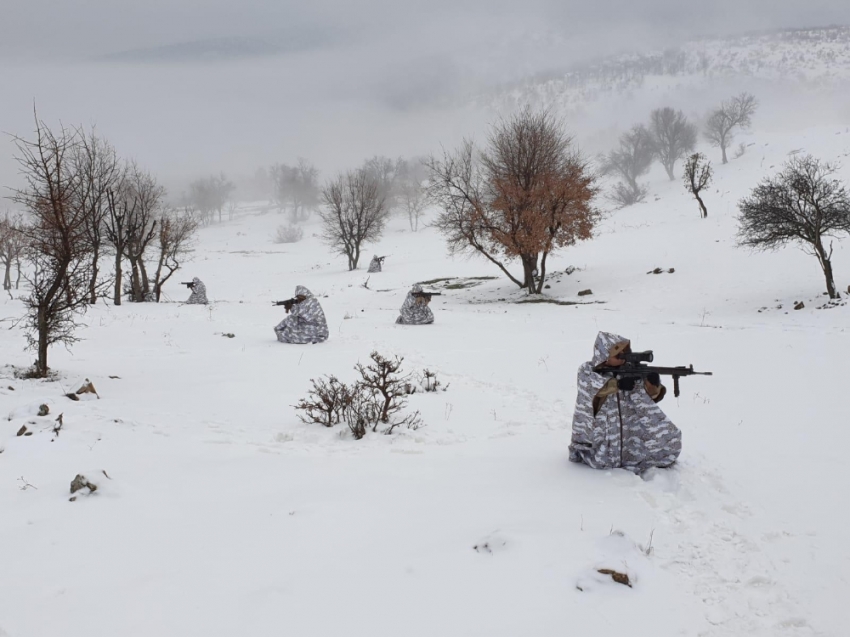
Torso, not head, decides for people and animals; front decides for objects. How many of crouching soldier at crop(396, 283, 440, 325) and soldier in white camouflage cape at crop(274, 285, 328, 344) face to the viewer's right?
1

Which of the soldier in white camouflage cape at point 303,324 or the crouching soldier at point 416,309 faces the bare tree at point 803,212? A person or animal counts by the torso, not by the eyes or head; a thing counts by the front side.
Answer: the crouching soldier

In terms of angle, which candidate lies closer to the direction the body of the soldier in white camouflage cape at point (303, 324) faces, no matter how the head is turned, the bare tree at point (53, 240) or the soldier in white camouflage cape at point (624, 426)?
the bare tree

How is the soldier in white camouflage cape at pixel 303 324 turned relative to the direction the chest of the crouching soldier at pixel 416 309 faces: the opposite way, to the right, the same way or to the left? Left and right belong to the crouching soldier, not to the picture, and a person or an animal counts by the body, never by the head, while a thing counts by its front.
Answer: the opposite way

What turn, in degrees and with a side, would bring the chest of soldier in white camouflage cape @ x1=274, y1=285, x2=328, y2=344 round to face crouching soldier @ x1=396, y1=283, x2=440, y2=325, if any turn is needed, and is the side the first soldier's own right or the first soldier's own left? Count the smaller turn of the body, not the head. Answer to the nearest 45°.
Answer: approximately 135° to the first soldier's own right

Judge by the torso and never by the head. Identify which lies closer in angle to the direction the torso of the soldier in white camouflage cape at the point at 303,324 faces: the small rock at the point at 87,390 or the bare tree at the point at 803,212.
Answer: the small rock

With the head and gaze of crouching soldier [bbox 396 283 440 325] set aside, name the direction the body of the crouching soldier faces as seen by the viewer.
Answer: to the viewer's right

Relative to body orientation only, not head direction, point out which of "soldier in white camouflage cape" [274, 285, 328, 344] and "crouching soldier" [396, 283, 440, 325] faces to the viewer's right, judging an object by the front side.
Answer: the crouching soldier

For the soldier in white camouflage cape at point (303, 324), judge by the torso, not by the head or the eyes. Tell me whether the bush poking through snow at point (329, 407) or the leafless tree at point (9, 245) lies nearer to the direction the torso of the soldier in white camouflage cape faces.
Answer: the leafless tree

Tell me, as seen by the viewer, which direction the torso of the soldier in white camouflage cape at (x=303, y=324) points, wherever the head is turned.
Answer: to the viewer's left

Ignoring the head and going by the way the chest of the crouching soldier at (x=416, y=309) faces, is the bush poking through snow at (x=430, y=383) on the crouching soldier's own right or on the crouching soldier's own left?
on the crouching soldier's own right

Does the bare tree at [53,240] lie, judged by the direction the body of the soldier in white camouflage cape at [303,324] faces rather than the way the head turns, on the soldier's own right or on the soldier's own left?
on the soldier's own left

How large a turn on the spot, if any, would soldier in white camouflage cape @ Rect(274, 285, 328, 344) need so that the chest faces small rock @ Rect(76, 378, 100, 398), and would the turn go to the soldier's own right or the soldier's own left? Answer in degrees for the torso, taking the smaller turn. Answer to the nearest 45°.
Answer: approximately 45° to the soldier's own left

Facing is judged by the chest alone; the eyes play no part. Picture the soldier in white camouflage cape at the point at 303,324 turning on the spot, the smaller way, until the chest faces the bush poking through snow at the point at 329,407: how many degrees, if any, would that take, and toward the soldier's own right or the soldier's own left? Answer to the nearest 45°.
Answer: approximately 90° to the soldier's own left

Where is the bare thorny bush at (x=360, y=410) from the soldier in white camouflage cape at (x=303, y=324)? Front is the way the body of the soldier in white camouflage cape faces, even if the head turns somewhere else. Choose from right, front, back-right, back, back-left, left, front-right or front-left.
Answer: left
